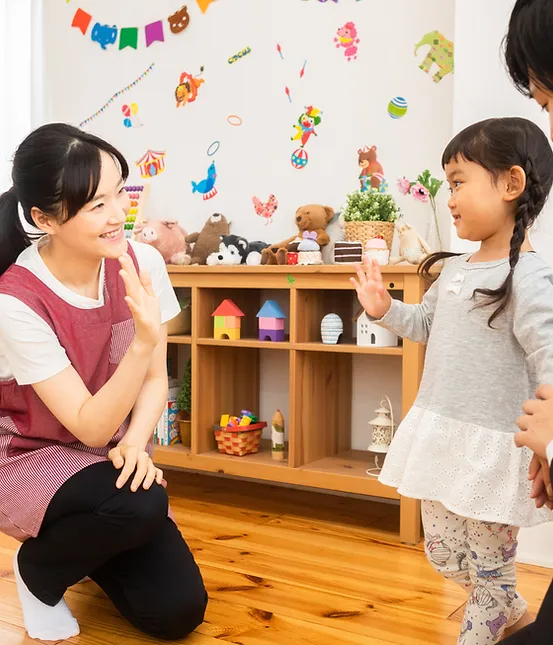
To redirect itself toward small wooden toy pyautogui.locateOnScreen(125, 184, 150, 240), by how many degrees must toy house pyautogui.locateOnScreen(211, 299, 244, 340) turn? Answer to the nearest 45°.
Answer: approximately 135° to its right

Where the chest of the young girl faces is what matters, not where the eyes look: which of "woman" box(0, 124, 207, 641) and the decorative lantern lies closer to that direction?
the woman

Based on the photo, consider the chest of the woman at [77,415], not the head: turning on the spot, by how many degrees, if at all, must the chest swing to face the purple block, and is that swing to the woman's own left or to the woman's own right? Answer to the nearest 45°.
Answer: approximately 90° to the woman's own left

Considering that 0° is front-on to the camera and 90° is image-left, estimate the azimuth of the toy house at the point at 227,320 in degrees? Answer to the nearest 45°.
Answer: approximately 0°

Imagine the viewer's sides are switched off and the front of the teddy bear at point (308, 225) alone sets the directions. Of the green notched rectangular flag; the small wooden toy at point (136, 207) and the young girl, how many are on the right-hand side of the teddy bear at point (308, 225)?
2

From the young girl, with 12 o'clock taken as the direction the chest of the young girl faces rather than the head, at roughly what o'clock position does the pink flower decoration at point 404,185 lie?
The pink flower decoration is roughly at 4 o'clock from the young girl.
